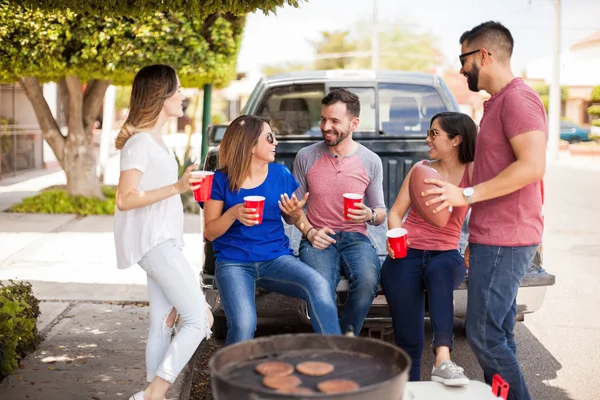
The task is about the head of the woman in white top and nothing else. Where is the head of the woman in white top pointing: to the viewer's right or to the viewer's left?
to the viewer's right

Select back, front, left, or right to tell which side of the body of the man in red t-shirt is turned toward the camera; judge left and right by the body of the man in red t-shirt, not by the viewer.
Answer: left

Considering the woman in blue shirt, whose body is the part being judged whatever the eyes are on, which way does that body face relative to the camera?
toward the camera

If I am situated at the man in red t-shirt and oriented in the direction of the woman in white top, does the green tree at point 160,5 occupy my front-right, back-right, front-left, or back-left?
front-right

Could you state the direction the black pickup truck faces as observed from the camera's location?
facing away from the viewer

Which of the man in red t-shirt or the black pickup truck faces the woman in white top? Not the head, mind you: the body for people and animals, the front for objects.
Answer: the man in red t-shirt

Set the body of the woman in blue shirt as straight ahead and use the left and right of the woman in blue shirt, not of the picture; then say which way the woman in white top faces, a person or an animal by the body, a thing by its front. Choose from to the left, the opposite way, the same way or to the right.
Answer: to the left

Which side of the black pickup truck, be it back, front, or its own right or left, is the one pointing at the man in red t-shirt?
back

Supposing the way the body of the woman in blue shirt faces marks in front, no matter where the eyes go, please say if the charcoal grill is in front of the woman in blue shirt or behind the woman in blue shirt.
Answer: in front

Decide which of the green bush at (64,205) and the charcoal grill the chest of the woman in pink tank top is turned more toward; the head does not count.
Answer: the charcoal grill

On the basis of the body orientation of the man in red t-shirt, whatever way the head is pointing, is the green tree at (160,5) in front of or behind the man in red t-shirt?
in front

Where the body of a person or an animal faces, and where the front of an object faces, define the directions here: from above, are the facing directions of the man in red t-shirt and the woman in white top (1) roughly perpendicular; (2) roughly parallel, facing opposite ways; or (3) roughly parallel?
roughly parallel, facing opposite ways

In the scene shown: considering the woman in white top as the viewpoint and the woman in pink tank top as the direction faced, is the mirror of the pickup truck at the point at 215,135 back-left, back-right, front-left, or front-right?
front-left

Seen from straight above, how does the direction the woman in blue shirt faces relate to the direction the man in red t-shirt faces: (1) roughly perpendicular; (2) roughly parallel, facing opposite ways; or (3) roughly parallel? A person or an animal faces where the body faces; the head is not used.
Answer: roughly perpendicular

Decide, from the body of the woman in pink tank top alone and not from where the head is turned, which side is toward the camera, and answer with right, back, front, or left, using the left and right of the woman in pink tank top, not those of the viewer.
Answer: front

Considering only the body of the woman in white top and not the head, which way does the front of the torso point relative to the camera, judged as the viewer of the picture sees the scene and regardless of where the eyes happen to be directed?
to the viewer's right
